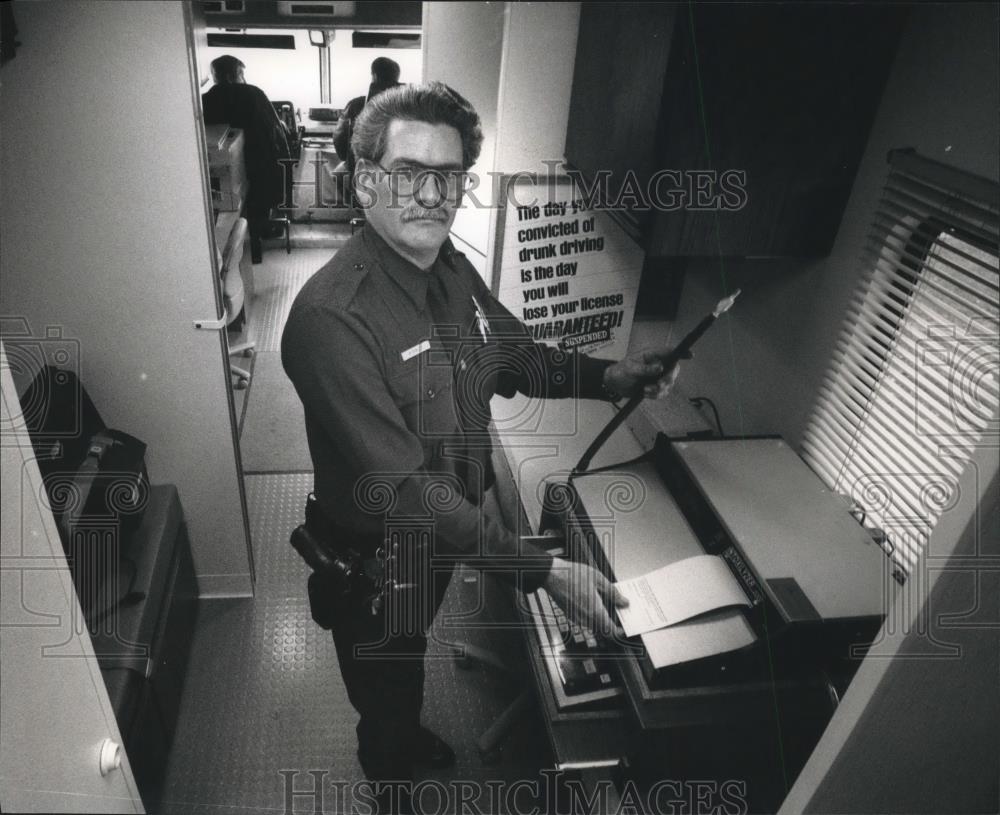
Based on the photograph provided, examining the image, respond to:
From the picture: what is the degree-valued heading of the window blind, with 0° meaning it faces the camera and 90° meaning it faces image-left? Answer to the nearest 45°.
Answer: approximately 45°

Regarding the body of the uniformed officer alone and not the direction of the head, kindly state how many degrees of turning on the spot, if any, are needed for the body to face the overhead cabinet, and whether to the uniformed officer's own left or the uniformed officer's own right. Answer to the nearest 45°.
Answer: approximately 45° to the uniformed officer's own left

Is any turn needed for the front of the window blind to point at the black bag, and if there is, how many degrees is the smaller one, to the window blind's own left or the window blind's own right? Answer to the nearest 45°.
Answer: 0° — it already faces it

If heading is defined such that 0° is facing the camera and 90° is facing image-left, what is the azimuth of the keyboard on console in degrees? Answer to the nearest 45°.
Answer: approximately 45°

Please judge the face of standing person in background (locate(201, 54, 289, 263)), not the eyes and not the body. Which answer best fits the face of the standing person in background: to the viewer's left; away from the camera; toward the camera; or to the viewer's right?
away from the camera

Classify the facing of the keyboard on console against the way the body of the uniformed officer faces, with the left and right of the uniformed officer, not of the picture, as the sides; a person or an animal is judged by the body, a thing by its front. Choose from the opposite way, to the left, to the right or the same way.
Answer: to the right

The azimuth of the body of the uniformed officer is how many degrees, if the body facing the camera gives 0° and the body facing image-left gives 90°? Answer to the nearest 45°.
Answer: approximately 315°
